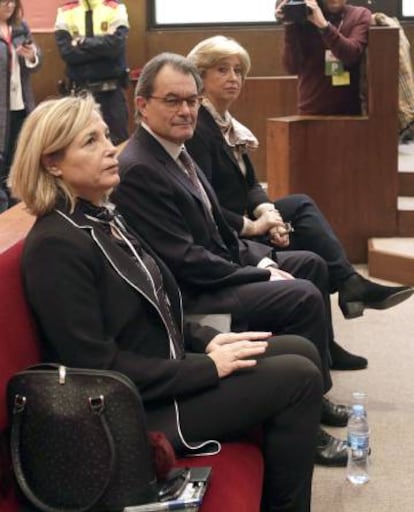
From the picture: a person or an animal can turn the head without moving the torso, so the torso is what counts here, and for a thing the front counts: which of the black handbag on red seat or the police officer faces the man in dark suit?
the police officer

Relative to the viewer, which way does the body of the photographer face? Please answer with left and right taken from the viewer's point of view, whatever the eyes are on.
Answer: facing the viewer and to the left of the viewer

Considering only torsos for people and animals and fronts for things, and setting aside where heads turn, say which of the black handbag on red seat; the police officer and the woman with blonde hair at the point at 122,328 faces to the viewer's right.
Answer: the woman with blonde hair

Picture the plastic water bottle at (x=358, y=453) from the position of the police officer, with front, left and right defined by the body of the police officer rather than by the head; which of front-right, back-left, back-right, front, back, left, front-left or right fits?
front

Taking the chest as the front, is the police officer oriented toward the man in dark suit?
yes

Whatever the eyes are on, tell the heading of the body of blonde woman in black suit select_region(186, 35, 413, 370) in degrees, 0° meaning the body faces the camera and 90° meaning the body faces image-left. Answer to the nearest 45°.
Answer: approximately 315°

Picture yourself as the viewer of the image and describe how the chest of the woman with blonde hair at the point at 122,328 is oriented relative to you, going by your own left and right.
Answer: facing to the right of the viewer

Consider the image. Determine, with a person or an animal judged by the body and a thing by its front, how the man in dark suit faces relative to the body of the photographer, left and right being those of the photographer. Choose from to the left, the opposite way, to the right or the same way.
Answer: to the left

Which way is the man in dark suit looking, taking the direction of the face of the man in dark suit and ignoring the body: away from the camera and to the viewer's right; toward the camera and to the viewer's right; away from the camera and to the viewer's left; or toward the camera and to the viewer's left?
toward the camera and to the viewer's right

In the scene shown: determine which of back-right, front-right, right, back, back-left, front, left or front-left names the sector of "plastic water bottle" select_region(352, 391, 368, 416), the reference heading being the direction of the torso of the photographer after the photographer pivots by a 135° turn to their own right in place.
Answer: back

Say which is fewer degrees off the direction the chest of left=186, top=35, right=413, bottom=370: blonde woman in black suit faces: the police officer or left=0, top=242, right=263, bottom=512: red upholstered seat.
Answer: the red upholstered seat

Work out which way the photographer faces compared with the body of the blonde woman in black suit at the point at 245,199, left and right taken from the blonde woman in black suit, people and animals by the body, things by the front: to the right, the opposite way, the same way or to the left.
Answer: to the right

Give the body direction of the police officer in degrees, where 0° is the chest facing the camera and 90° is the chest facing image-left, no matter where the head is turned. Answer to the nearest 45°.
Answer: approximately 0°

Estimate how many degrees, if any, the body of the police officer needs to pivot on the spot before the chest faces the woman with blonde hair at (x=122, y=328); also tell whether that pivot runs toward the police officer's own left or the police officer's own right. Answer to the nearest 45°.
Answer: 0° — they already face them

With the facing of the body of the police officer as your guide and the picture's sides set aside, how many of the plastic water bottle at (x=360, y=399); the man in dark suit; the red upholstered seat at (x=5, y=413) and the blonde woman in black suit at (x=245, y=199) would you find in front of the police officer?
4
